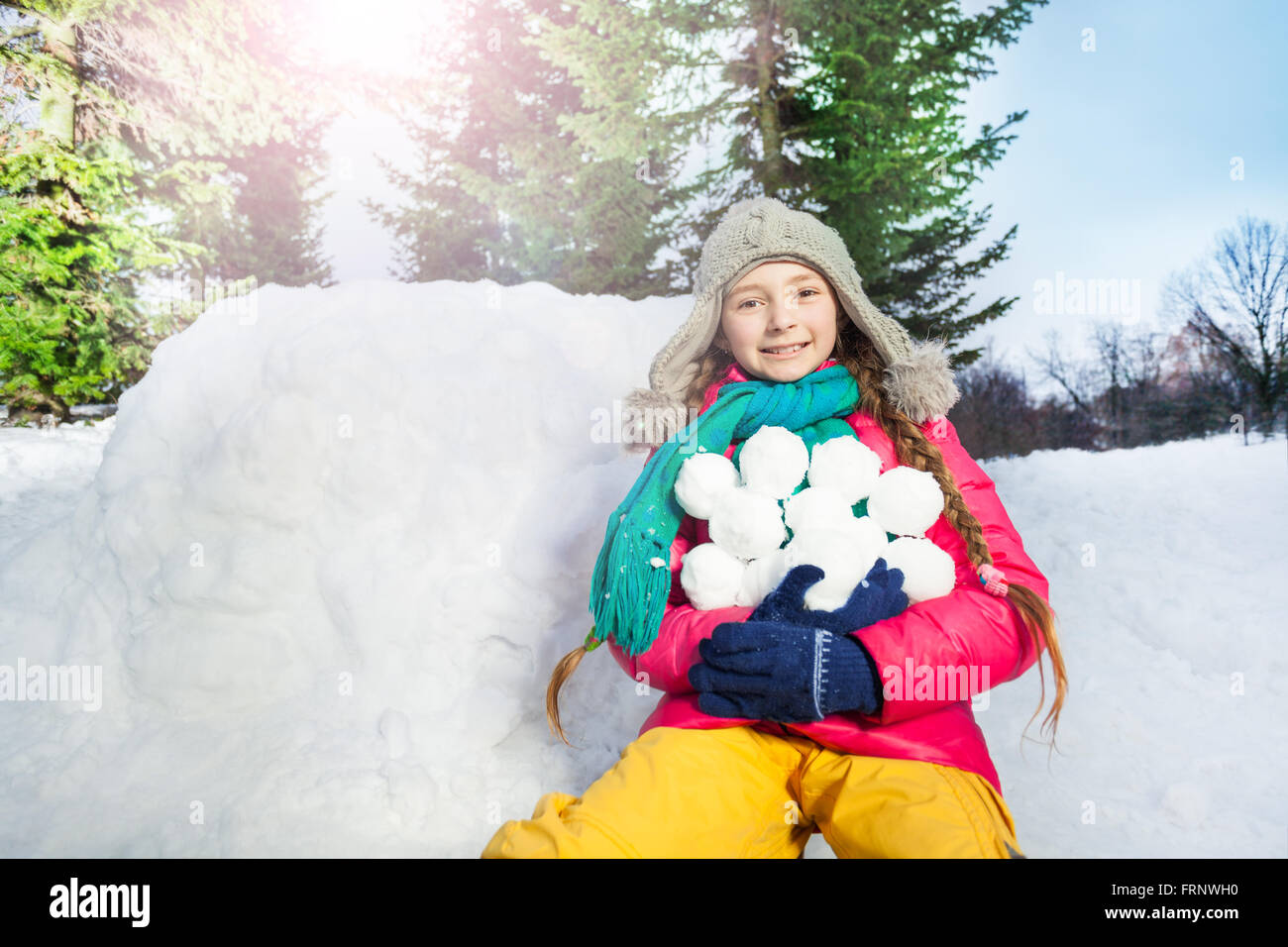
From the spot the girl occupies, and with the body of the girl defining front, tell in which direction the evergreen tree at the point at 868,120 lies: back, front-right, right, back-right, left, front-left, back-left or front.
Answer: back

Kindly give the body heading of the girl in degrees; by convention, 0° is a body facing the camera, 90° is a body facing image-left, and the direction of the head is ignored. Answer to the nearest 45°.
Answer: approximately 0°

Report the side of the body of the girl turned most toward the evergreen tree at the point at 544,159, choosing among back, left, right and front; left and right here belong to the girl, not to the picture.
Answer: back
